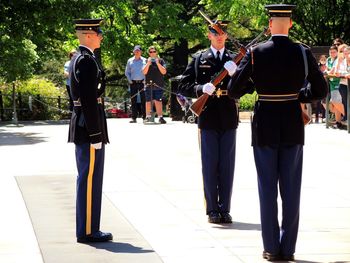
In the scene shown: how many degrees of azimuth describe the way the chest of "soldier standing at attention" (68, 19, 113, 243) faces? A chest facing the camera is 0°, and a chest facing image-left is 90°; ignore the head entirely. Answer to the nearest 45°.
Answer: approximately 270°

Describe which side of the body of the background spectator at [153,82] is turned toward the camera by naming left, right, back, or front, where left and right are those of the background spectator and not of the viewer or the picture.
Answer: front

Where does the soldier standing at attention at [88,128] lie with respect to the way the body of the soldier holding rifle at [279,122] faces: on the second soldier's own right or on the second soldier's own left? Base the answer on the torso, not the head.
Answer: on the second soldier's own left

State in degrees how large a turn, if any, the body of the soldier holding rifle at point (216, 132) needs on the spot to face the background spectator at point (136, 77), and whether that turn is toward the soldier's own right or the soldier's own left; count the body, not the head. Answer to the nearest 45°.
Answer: approximately 180°

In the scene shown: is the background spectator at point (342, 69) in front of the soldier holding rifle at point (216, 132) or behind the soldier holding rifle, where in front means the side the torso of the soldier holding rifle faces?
behind

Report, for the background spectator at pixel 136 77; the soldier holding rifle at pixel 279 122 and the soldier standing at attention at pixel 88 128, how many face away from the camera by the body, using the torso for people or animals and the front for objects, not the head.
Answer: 1

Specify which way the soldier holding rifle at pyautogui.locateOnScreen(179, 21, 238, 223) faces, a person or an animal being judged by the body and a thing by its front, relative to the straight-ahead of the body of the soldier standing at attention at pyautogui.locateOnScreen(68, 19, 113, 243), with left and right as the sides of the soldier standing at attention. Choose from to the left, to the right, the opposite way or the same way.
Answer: to the right

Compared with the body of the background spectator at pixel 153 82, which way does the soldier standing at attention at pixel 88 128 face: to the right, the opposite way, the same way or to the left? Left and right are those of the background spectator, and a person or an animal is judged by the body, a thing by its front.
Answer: to the left

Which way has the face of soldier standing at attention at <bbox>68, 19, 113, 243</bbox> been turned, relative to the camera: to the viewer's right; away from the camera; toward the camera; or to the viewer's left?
to the viewer's right

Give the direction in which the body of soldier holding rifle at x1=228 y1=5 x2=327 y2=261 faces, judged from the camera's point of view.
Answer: away from the camera

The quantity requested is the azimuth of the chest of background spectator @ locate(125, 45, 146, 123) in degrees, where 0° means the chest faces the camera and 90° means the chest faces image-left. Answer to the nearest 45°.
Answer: approximately 0°
